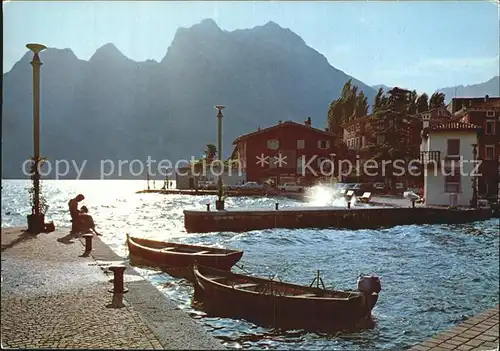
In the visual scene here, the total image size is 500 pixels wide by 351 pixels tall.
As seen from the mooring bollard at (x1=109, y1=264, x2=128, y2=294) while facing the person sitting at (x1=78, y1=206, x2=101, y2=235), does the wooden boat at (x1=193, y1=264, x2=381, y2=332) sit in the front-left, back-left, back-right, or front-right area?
back-right

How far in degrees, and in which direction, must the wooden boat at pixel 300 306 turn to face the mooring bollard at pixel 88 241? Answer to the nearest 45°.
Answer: approximately 45° to its right

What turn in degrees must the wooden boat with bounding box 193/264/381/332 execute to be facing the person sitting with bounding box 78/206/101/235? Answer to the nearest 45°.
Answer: approximately 45° to its right

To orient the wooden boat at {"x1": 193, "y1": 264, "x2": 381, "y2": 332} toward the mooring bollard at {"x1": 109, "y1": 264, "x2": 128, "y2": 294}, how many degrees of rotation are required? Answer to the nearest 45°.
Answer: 0° — it already faces it

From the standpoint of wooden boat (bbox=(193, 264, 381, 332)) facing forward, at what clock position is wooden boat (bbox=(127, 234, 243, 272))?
wooden boat (bbox=(127, 234, 243, 272)) is roughly at 2 o'clock from wooden boat (bbox=(193, 264, 381, 332)).

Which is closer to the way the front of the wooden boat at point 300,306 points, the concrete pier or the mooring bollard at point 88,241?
the mooring bollard

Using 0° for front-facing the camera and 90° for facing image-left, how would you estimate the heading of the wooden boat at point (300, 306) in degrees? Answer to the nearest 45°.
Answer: approximately 90°
